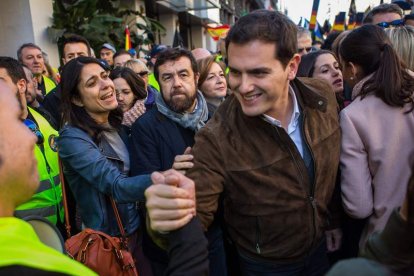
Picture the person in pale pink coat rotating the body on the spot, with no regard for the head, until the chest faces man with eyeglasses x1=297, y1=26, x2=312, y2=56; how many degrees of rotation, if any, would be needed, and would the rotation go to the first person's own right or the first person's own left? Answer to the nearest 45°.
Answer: approximately 45° to the first person's own right

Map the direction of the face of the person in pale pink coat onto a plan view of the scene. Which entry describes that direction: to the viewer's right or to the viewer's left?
to the viewer's left

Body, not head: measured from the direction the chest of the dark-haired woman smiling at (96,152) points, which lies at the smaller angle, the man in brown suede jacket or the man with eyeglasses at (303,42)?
the man in brown suede jacket

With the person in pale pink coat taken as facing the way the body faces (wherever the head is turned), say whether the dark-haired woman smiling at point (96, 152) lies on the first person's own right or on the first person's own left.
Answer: on the first person's own left

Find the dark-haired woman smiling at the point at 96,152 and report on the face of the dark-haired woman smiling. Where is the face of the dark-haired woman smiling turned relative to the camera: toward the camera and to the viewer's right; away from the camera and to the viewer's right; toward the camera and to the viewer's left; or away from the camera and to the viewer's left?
toward the camera and to the viewer's right

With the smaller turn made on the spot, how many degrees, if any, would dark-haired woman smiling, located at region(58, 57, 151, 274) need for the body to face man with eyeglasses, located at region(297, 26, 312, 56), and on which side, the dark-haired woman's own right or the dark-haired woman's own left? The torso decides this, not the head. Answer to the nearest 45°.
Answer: approximately 90° to the dark-haired woman's own left

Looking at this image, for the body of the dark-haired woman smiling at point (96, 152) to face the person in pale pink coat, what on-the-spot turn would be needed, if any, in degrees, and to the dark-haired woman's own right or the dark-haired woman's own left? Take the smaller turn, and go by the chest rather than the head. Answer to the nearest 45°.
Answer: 0° — they already face them

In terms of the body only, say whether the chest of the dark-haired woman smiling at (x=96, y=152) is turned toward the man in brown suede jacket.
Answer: yes

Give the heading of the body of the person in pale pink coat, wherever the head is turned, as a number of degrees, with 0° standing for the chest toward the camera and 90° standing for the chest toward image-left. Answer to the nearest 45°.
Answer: approximately 135°
